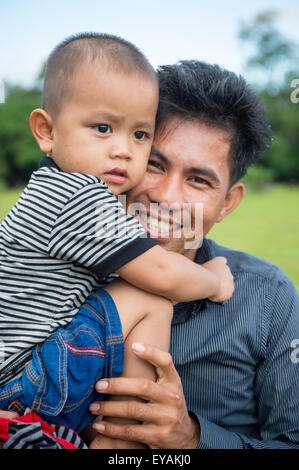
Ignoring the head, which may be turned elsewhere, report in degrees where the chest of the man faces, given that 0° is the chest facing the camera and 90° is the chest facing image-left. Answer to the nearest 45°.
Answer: approximately 45°

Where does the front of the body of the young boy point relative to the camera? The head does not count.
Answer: to the viewer's right
